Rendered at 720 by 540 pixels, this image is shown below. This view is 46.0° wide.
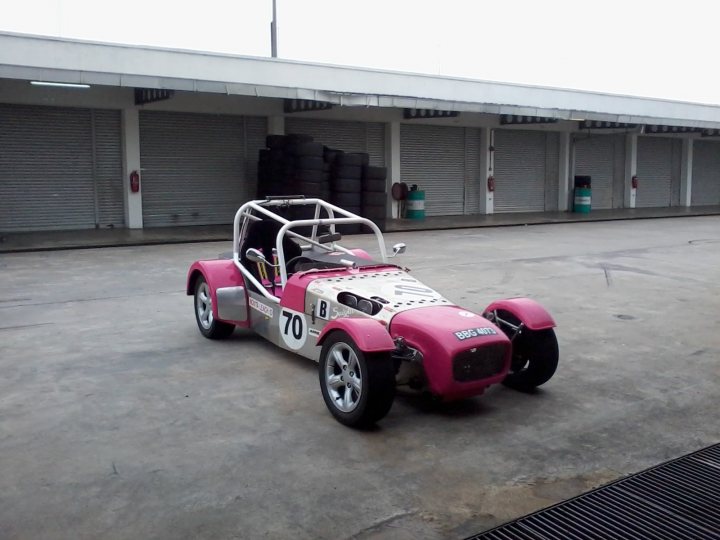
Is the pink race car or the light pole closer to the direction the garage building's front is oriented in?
the pink race car

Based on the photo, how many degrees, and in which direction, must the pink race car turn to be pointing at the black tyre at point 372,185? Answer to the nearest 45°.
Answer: approximately 135° to its left

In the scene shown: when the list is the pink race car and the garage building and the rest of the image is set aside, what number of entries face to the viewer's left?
0

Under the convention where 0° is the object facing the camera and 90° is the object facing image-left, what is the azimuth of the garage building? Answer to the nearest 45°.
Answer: approximately 315°

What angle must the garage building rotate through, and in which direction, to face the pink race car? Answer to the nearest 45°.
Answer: approximately 45° to its right

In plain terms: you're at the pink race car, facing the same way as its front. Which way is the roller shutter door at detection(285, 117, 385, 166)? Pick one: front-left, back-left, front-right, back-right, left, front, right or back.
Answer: back-left

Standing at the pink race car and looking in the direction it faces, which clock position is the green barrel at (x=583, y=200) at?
The green barrel is roughly at 8 o'clock from the pink race car.

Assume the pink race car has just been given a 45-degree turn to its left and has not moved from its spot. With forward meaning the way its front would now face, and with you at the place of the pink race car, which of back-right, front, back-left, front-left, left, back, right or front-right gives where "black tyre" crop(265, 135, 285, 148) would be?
left

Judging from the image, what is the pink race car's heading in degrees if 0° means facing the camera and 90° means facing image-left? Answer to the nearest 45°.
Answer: approximately 315°

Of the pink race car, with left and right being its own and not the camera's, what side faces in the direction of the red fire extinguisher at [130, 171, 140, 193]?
back

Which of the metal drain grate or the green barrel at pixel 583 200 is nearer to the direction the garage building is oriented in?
the metal drain grate

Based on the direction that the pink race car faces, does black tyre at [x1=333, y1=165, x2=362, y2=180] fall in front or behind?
behind

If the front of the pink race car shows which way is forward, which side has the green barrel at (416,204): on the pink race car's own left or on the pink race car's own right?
on the pink race car's own left

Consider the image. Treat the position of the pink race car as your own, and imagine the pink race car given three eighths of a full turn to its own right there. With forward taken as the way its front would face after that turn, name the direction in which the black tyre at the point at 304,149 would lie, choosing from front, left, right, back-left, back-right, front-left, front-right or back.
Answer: right

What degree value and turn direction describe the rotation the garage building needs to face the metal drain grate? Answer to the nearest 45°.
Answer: approximately 45° to its right

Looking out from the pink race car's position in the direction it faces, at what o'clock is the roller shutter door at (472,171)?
The roller shutter door is roughly at 8 o'clock from the pink race car.
